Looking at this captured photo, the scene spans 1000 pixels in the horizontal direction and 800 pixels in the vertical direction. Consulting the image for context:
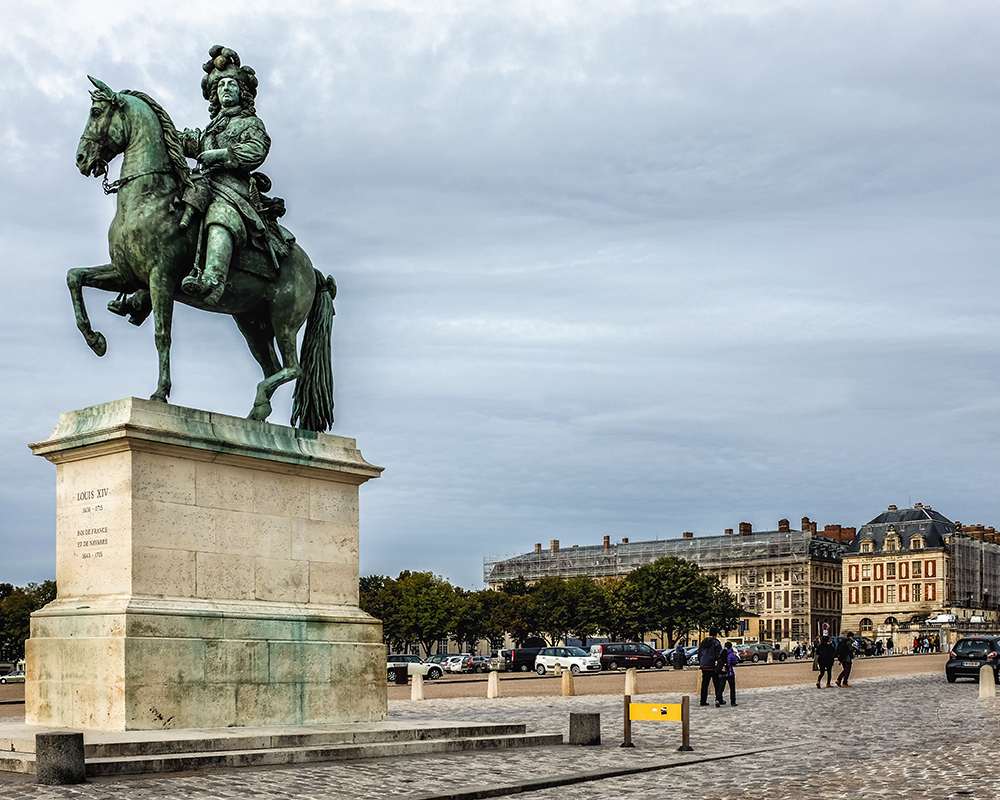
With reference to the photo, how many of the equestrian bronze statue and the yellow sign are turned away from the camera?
0

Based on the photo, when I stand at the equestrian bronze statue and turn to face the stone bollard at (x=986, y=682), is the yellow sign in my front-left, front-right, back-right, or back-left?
front-right

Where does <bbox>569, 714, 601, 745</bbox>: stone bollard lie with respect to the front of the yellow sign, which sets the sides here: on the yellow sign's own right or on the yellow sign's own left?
on the yellow sign's own right

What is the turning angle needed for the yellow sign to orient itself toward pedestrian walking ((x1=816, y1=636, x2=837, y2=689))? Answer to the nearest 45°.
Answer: approximately 180°

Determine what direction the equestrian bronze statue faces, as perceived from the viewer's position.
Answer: facing the viewer and to the left of the viewer

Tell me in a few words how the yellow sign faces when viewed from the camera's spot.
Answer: facing the viewer

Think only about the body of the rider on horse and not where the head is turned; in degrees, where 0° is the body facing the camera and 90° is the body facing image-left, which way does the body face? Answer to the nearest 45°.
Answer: approximately 45°

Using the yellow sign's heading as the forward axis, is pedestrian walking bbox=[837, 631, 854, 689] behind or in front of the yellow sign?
behind

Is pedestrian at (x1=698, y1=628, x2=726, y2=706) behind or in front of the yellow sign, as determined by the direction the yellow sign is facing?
behind
